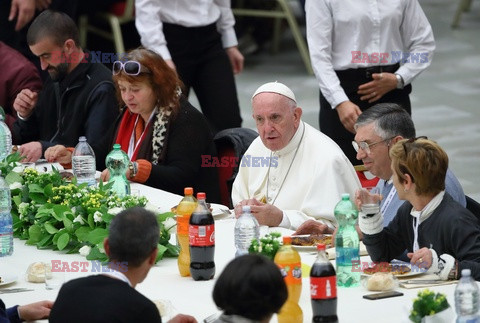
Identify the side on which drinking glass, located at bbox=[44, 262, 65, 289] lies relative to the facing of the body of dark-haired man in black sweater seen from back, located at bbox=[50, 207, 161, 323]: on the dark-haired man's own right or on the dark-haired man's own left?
on the dark-haired man's own left

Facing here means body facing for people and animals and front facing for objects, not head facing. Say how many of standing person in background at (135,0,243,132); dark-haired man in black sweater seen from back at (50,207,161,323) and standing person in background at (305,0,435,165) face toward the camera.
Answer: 2

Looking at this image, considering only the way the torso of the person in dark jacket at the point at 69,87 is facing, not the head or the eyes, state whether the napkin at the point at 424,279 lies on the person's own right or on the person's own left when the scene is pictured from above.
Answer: on the person's own left

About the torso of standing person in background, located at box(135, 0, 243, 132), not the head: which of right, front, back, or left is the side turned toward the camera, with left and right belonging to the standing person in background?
front

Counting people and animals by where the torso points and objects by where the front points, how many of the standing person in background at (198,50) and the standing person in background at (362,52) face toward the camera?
2

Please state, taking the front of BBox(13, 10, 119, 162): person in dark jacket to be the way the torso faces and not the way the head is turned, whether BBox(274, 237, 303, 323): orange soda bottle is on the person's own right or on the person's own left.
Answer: on the person's own left

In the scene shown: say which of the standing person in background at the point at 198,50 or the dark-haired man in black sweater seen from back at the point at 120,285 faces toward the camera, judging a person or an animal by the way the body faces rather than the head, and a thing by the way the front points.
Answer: the standing person in background

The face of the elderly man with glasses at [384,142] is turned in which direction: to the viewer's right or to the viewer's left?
to the viewer's left

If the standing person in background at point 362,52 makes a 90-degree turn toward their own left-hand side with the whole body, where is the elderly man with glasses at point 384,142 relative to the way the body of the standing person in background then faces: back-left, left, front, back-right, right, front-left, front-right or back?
right

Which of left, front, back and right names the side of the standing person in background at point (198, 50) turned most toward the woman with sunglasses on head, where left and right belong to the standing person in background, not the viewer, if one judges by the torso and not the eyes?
front

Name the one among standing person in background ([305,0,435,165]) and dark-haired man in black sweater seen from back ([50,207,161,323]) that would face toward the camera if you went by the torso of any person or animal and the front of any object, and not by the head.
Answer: the standing person in background

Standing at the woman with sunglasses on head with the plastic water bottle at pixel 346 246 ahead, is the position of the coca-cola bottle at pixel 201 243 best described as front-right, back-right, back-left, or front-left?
front-right

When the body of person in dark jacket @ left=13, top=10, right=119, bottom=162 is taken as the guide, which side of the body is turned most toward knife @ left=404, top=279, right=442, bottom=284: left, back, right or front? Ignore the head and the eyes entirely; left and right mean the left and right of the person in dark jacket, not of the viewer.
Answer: left
